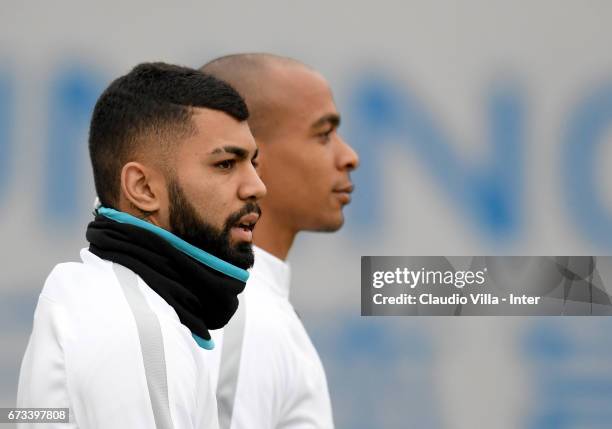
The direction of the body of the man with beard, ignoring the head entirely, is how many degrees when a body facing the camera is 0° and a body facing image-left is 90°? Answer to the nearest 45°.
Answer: approximately 270°
